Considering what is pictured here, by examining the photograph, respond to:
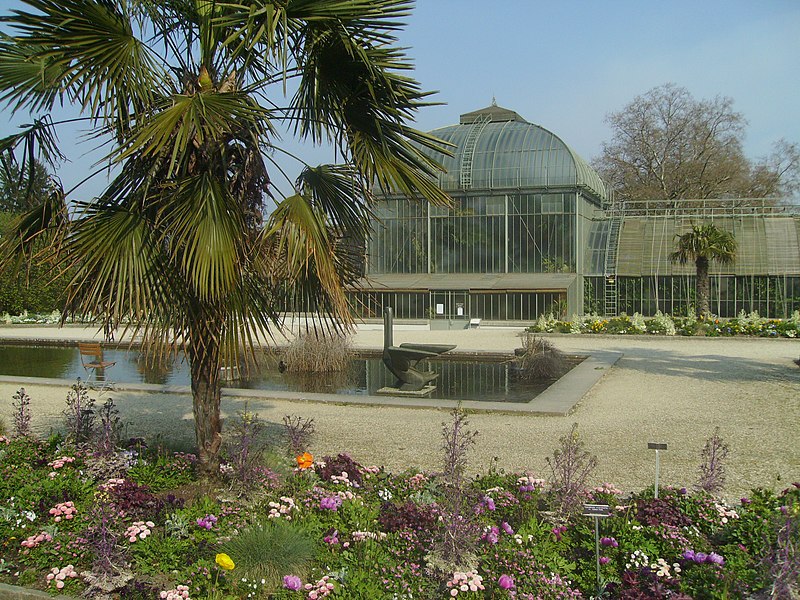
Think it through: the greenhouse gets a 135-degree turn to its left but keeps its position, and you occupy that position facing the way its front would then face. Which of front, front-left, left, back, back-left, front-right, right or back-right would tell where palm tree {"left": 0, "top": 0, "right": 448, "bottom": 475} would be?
back-right

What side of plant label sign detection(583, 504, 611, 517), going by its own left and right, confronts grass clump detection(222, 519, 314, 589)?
right

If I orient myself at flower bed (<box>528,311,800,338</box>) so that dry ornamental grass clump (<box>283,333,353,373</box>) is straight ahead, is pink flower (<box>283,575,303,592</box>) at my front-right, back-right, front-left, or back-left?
front-left

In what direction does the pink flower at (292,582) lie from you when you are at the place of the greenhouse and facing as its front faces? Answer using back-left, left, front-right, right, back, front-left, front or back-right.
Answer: front

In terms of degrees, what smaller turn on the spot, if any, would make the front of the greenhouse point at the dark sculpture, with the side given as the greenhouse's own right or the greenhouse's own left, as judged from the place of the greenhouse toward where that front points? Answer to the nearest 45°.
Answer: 0° — it already faces it

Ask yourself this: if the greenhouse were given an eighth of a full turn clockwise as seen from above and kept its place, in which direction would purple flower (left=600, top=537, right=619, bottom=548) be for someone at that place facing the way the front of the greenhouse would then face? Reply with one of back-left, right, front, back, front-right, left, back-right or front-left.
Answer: front-left

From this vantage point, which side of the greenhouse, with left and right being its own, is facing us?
front

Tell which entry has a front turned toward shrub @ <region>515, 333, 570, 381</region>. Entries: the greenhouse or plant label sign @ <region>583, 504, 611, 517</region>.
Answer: the greenhouse

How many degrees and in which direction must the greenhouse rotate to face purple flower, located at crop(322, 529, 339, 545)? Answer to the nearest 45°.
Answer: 0° — it already faces it

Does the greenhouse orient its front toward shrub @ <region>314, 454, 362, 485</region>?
yes

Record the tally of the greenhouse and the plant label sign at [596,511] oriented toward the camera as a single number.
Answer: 2

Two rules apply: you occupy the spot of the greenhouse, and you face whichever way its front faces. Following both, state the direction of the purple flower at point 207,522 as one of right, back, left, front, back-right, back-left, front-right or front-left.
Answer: front

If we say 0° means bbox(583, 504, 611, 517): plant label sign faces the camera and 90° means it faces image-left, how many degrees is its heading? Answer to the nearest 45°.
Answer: approximately 0°
